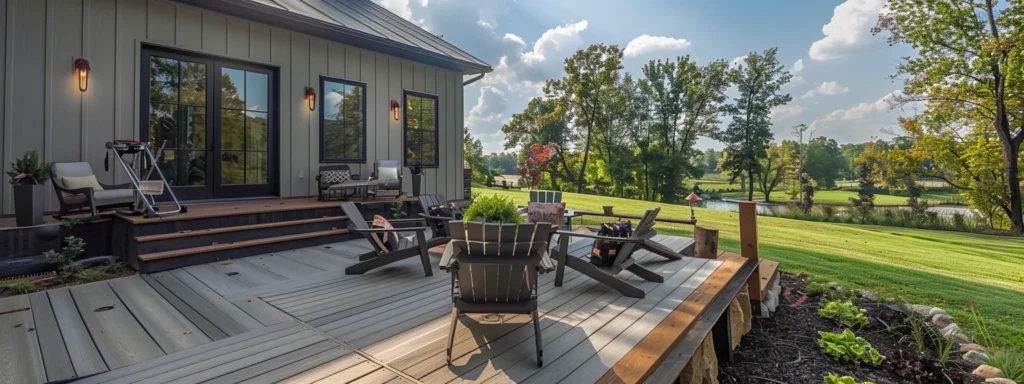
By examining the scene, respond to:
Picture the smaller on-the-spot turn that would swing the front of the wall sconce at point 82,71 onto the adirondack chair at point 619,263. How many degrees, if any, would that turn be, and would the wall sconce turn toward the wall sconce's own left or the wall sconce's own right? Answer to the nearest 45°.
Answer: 0° — it already faces it

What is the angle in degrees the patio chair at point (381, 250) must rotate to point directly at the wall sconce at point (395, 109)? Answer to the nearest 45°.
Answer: approximately 90° to its left

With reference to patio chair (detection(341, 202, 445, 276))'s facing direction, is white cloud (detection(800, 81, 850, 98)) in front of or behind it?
in front

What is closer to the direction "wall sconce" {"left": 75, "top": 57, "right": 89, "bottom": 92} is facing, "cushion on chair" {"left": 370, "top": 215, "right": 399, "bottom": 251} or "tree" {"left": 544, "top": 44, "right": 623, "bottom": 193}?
the cushion on chair

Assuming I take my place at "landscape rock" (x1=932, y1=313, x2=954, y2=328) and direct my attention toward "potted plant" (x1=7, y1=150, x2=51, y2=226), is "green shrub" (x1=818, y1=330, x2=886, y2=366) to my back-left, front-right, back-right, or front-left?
front-left

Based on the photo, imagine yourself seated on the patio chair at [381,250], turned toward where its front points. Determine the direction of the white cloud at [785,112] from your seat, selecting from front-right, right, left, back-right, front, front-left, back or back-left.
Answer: front-left

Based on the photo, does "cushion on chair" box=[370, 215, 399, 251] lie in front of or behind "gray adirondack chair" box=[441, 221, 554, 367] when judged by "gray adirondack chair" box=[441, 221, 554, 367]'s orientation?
in front

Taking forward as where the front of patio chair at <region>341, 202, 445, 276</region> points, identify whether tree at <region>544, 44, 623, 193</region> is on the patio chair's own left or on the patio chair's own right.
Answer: on the patio chair's own left

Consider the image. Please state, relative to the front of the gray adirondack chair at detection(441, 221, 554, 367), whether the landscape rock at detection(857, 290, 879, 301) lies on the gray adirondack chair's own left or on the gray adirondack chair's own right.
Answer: on the gray adirondack chair's own right

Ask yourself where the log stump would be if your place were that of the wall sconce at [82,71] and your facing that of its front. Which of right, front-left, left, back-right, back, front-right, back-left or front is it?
front

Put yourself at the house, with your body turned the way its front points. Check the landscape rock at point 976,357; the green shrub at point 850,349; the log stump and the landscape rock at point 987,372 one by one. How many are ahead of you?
4

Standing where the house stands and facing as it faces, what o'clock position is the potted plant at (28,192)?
The potted plant is roughly at 3 o'clock from the house.

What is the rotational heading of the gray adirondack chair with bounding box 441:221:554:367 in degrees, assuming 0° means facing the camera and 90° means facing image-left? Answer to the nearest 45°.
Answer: approximately 180°

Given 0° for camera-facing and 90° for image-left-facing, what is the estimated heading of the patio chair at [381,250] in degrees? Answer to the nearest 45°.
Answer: approximately 270°

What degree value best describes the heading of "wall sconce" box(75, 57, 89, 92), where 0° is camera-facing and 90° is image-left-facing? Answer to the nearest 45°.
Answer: approximately 315°

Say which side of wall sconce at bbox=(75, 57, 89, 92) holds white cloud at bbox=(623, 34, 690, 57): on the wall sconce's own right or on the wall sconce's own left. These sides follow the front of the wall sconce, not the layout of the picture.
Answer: on the wall sconce's own left

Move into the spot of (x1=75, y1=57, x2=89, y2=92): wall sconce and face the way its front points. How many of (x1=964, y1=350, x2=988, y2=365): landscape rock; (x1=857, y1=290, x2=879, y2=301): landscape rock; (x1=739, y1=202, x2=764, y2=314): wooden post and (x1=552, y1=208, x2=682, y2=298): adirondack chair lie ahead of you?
4

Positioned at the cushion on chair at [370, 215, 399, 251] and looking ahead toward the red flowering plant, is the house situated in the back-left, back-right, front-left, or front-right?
front-left

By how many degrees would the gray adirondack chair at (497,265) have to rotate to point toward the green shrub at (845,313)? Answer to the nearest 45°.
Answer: approximately 45° to its right
